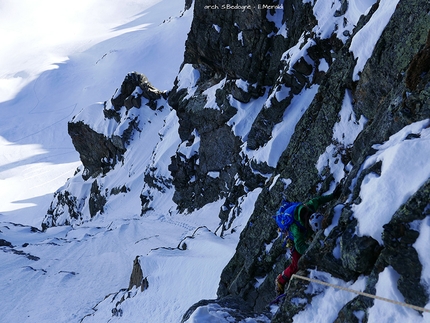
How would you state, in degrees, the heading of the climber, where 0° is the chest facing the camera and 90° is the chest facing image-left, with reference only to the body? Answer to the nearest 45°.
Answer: approximately 270°
